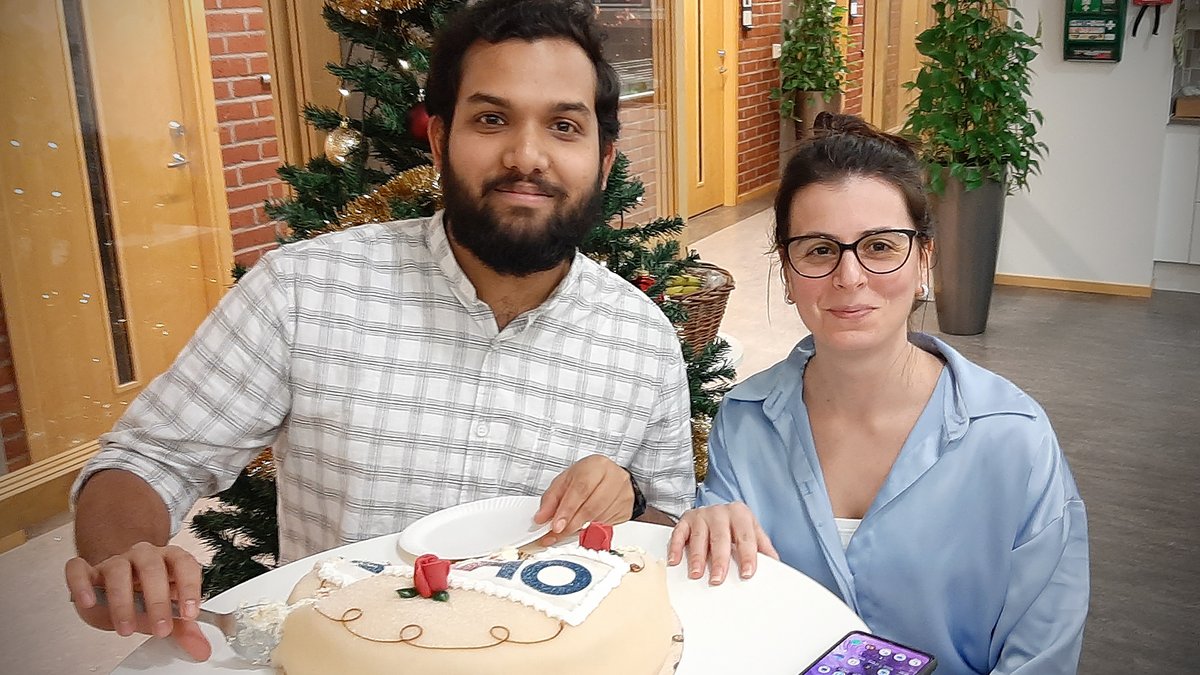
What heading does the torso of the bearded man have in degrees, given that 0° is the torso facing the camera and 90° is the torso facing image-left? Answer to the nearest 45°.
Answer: approximately 0°

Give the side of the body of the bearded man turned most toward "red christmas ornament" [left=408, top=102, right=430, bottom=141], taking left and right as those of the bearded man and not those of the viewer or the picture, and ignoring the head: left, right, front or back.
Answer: back

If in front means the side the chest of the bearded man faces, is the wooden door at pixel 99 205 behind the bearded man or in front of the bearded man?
behind

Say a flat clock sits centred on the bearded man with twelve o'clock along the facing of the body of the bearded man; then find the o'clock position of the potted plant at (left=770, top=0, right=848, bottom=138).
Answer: The potted plant is roughly at 7 o'clock from the bearded man.

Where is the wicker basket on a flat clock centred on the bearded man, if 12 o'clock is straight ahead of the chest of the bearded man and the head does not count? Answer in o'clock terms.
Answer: The wicker basket is roughly at 7 o'clock from the bearded man.

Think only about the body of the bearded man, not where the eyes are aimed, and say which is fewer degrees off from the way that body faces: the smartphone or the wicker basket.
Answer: the smartphone

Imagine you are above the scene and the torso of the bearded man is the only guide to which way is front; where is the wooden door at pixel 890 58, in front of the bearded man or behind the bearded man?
behind

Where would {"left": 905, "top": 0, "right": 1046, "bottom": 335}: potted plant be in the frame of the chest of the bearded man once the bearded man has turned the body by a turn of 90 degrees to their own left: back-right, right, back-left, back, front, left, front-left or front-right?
front-left

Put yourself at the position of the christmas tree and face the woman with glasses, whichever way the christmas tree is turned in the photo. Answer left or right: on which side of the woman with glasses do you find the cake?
right

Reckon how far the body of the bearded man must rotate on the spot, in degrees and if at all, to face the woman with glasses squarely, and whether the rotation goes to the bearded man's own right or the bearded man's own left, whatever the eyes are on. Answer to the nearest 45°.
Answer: approximately 45° to the bearded man's own left
